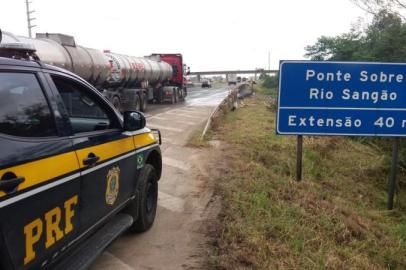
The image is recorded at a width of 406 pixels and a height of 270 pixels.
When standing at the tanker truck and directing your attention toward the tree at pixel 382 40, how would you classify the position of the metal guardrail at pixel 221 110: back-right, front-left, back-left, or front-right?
front-right

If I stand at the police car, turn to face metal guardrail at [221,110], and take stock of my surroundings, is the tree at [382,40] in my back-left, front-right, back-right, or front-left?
front-right

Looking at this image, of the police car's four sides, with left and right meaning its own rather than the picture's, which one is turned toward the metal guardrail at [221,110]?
front

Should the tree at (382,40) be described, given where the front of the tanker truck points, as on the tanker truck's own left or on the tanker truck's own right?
on the tanker truck's own right

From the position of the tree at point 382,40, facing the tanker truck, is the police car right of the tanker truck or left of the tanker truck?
left

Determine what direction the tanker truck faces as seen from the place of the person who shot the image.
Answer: facing away from the viewer and to the right of the viewer

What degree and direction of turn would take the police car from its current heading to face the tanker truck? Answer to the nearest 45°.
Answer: approximately 45° to its left

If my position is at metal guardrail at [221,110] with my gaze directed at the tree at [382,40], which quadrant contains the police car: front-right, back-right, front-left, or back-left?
back-right

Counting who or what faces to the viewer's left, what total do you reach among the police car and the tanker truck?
0

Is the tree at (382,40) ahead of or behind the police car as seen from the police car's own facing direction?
ahead

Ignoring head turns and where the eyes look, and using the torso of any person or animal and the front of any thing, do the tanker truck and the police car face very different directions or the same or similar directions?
same or similar directions

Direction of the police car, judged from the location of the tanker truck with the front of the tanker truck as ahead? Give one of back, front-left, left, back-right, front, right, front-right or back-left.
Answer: back-right

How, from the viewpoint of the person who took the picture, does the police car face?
facing away from the viewer and to the right of the viewer

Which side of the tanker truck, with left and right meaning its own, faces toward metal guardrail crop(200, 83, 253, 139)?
right
